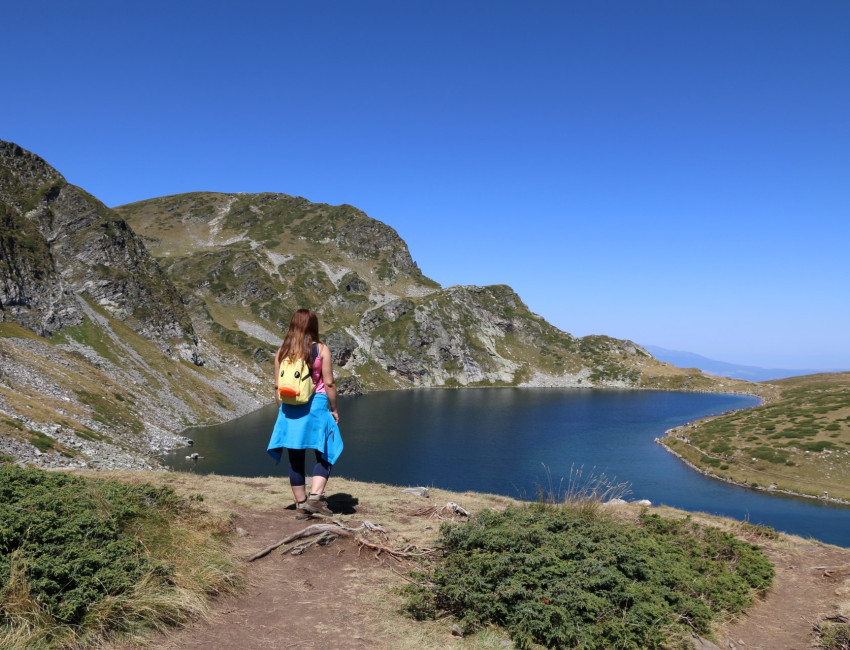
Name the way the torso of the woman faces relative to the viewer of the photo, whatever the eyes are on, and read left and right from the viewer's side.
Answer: facing away from the viewer and to the right of the viewer

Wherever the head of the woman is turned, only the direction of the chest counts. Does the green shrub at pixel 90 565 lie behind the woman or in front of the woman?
behind

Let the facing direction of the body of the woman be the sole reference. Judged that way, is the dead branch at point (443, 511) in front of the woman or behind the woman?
in front

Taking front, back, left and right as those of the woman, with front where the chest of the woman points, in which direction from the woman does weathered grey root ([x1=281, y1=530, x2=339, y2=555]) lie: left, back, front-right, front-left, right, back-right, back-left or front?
back-right

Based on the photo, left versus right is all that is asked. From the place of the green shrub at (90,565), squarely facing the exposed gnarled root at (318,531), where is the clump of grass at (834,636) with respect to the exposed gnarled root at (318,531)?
right

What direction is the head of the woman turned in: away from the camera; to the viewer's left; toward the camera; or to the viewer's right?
away from the camera

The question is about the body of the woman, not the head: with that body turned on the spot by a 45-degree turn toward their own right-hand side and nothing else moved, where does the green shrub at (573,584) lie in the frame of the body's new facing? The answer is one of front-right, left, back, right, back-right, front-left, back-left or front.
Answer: front-right

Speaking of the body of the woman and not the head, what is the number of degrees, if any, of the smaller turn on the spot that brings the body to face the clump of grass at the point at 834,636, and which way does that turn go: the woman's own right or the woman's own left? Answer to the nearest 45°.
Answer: approximately 90° to the woman's own right

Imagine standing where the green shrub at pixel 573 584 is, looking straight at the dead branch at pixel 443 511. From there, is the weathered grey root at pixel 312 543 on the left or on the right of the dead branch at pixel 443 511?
left

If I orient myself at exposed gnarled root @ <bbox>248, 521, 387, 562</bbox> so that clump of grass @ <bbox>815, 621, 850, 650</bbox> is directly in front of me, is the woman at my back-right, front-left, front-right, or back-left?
back-left
